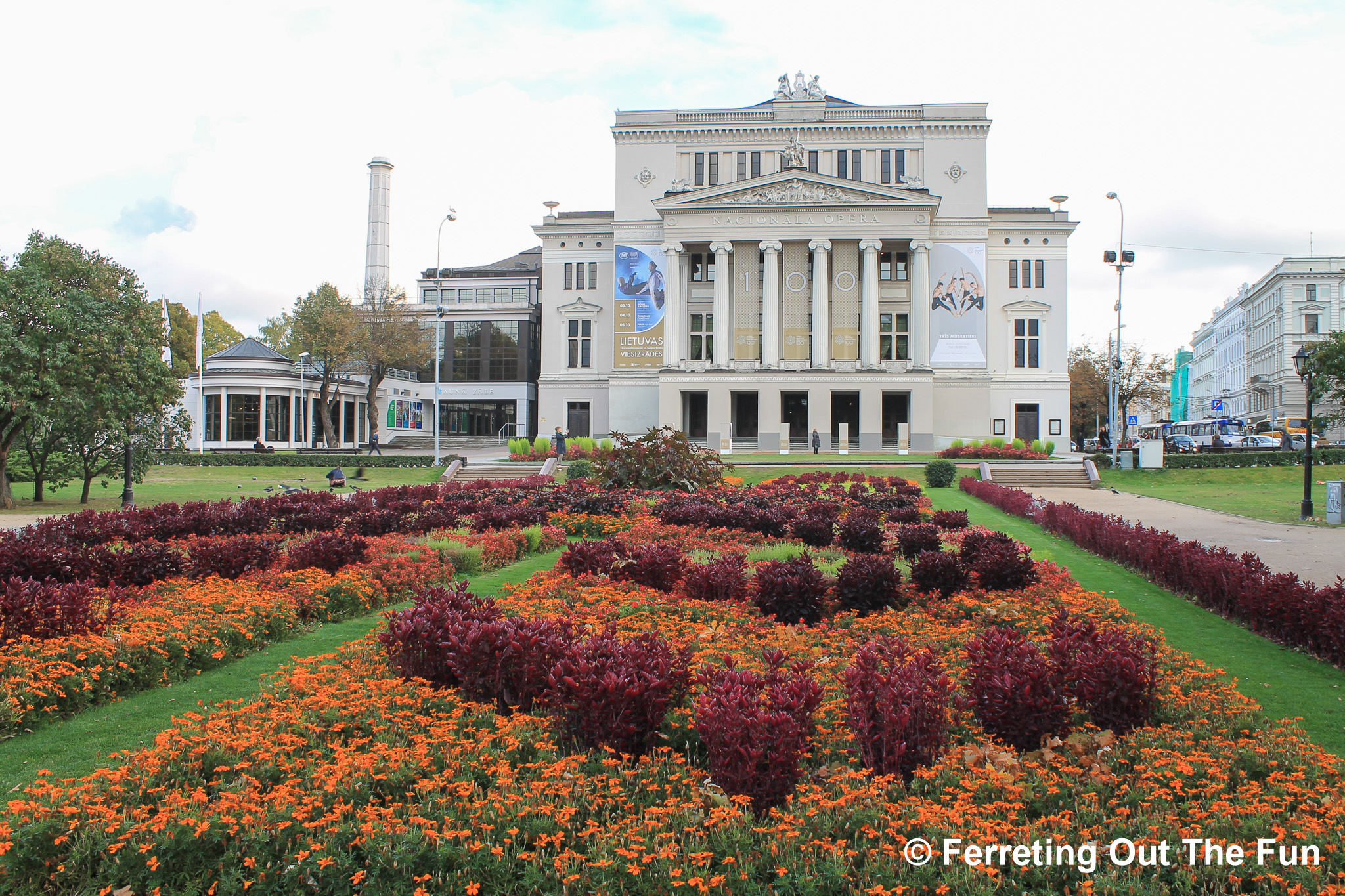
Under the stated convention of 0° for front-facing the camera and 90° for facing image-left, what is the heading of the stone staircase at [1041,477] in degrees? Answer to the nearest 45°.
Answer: approximately 0°

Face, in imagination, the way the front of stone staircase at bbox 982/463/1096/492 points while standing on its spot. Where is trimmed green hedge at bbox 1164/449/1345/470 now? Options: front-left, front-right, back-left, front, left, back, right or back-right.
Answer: back-left

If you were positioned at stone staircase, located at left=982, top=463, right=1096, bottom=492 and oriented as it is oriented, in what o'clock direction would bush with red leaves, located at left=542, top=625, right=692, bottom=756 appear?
The bush with red leaves is roughly at 12 o'clock from the stone staircase.

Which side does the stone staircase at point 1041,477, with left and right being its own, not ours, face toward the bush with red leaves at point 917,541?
front

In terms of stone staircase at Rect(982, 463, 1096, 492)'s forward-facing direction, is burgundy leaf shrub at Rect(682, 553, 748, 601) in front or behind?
in front

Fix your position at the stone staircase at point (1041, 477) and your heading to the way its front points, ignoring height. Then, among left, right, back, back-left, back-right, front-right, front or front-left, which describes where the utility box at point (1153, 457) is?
back-left

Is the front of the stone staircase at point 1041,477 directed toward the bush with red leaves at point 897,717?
yes

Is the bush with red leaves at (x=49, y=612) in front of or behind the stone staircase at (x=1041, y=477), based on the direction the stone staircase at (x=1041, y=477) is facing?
in front

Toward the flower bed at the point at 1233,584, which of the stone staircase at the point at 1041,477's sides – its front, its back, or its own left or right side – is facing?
front

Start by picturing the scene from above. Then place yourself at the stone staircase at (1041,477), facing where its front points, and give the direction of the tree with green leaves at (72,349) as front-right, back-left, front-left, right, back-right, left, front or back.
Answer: front-right

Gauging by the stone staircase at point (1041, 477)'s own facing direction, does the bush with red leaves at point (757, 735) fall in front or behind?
in front

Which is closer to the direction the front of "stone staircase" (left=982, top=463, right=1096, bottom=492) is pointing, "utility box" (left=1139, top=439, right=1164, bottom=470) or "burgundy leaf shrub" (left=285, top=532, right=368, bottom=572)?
the burgundy leaf shrub

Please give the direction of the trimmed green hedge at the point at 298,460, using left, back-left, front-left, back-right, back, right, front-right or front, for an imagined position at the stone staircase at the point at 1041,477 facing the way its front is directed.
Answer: right
